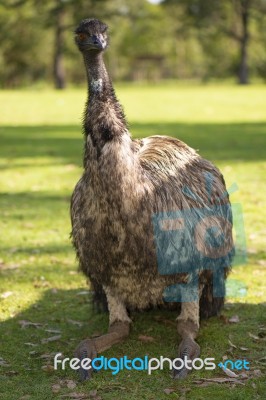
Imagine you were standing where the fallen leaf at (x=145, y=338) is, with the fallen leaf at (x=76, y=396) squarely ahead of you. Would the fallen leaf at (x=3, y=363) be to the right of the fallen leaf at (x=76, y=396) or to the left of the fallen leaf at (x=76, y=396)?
right

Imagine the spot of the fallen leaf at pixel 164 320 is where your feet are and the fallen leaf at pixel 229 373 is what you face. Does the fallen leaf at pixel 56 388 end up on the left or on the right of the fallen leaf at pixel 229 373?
right

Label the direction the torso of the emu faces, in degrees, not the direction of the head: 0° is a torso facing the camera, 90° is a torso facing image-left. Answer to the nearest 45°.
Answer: approximately 45°
